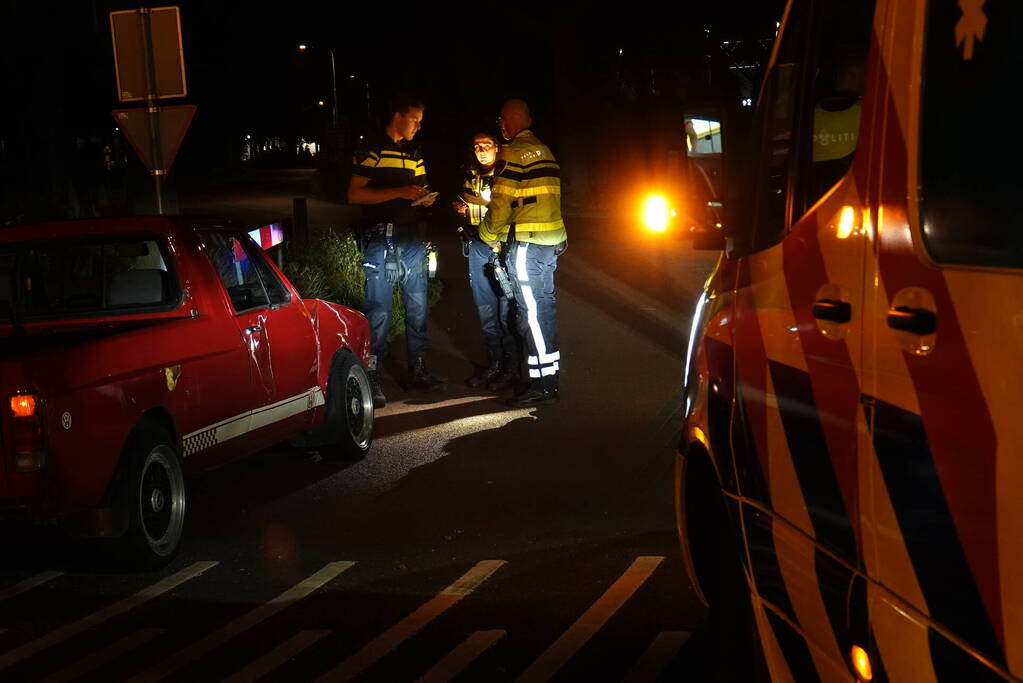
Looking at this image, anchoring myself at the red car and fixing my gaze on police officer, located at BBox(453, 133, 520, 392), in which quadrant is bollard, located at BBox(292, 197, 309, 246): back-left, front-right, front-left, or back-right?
front-left

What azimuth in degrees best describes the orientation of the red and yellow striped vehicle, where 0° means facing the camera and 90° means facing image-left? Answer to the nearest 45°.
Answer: approximately 135°

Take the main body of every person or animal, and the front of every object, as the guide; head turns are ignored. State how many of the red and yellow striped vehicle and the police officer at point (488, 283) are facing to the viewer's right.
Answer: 0

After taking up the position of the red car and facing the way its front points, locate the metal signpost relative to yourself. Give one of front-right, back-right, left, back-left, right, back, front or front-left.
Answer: front-left

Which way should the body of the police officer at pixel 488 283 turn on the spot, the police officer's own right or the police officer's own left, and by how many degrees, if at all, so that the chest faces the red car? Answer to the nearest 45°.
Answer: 0° — they already face it

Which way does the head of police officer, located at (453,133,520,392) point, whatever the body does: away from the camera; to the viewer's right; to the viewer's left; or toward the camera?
toward the camera

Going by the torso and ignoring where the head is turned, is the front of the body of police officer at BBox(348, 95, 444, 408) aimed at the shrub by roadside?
no

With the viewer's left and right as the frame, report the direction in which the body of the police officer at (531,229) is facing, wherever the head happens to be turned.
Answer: facing away from the viewer and to the left of the viewer

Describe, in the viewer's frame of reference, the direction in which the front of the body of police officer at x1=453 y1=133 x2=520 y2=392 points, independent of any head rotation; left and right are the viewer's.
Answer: facing the viewer and to the left of the viewer

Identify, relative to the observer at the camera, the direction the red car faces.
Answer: facing away from the viewer and to the right of the viewer

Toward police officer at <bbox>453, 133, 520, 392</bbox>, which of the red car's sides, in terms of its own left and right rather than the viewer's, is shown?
front
